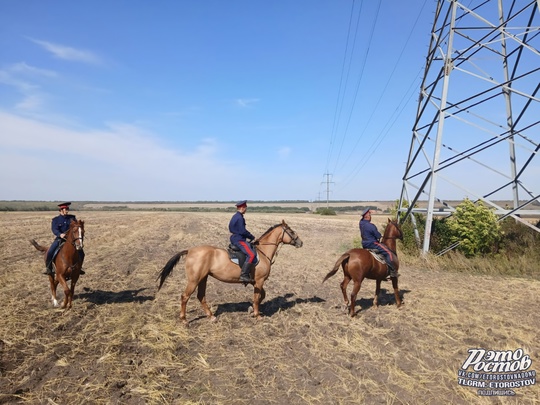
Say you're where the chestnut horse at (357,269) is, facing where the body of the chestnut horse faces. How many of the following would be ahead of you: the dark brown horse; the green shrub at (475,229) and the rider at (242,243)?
1

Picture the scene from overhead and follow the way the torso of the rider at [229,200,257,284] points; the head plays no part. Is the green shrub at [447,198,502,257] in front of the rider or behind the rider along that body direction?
in front

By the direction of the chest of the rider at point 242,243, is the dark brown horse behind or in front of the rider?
behind

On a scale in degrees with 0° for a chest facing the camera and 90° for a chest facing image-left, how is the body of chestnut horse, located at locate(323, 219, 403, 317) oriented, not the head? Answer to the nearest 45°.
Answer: approximately 225°

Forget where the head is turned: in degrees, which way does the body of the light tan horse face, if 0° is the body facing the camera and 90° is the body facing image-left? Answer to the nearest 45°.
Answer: approximately 270°

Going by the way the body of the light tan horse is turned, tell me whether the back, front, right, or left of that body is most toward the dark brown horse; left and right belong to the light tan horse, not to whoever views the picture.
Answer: back

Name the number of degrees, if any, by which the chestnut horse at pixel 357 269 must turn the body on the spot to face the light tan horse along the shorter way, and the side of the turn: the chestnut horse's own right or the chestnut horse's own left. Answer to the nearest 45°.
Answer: approximately 180°

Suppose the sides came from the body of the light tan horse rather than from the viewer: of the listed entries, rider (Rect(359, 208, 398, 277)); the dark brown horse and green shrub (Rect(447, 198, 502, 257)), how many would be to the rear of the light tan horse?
1

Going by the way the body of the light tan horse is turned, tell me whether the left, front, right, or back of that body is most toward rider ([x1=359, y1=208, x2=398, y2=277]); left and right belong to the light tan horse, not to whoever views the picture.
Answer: front

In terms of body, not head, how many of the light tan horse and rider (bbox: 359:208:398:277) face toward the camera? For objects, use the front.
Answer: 0

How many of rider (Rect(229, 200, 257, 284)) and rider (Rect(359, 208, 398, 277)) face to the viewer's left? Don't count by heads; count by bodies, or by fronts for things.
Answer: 0

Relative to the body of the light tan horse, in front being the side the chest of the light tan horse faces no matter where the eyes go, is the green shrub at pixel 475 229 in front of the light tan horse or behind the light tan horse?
in front

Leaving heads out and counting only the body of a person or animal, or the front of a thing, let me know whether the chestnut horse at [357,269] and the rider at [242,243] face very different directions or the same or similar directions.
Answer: same or similar directions

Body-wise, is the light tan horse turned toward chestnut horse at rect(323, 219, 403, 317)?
yes

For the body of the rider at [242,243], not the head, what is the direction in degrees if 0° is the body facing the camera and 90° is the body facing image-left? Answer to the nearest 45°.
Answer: approximately 270°

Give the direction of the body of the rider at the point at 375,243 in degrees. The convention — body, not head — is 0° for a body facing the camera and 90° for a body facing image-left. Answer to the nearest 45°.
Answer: approximately 225°

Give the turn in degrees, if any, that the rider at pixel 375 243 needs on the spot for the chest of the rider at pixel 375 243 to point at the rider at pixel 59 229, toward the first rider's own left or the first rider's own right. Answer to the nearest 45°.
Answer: approximately 135° to the first rider's own left
